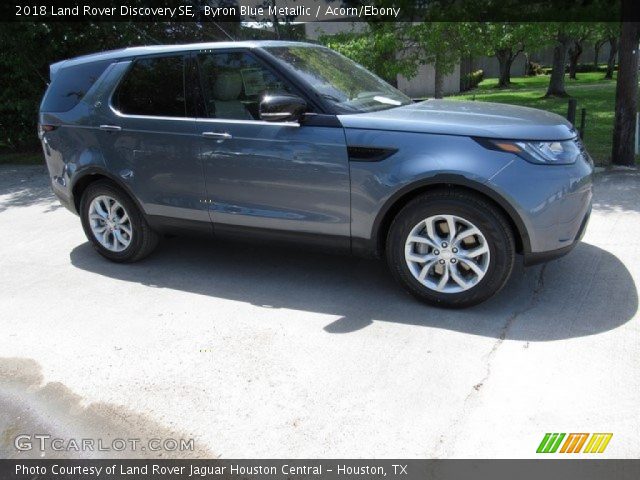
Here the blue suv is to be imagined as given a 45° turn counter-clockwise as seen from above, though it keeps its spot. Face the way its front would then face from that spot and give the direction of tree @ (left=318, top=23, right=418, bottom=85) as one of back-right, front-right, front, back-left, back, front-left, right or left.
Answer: left

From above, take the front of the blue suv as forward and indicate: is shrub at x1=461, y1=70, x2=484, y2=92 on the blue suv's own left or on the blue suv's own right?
on the blue suv's own left

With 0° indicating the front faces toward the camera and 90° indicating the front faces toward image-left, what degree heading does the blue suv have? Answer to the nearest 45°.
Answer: approximately 315°

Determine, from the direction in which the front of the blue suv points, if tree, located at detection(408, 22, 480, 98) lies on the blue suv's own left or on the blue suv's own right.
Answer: on the blue suv's own left
